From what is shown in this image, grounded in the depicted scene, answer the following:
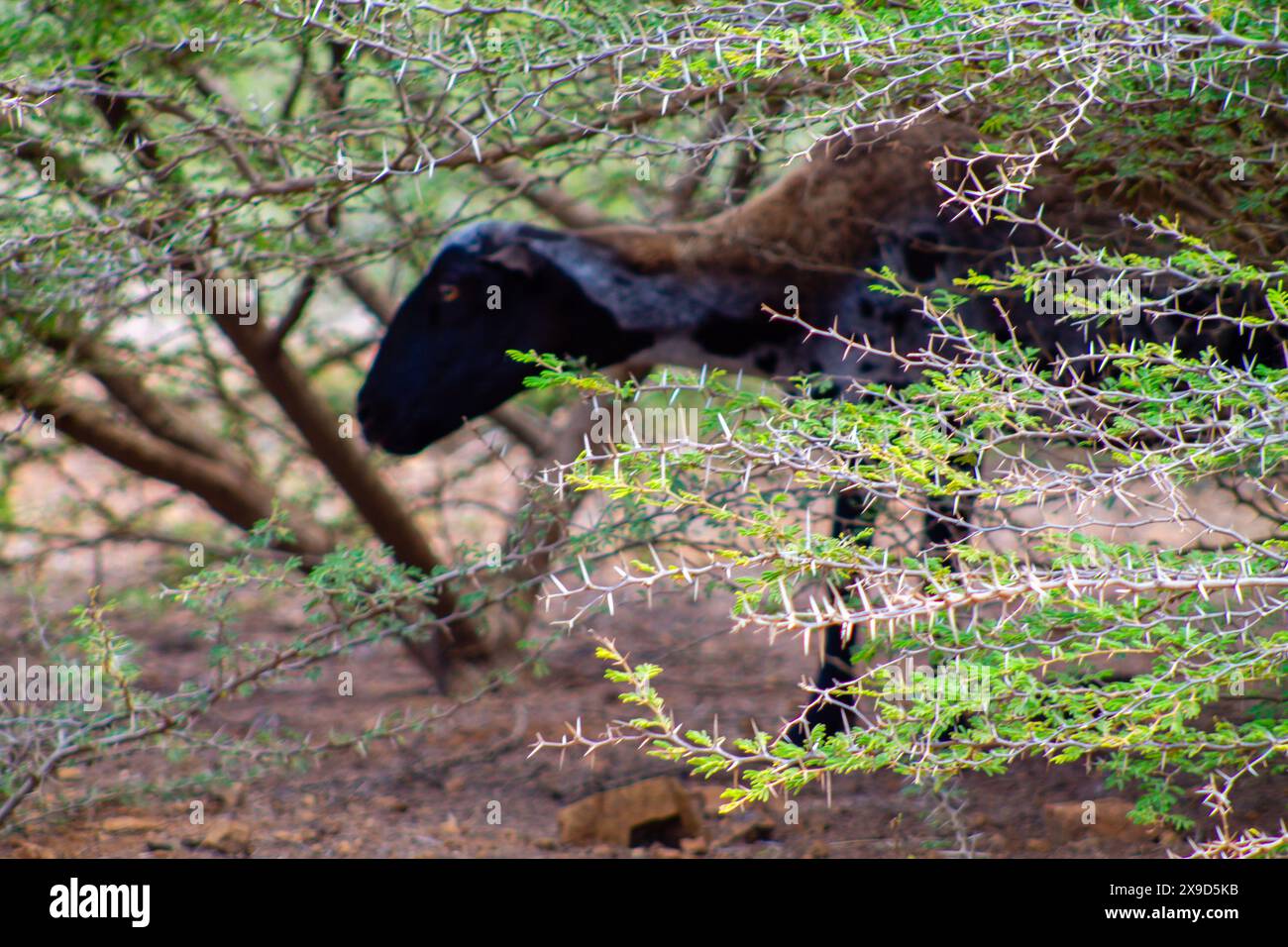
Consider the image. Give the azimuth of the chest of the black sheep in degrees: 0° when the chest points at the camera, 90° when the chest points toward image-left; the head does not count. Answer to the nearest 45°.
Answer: approximately 90°
